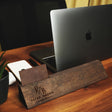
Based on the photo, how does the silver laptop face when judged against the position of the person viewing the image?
facing away from the viewer and to the left of the viewer

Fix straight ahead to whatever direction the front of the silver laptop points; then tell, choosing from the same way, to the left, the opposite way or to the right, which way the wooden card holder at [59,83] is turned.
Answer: the opposite way

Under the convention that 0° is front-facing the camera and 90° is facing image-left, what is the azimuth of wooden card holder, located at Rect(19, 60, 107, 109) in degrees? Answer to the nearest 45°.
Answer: approximately 315°
